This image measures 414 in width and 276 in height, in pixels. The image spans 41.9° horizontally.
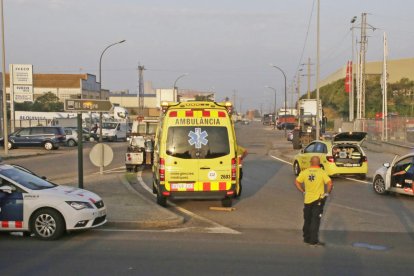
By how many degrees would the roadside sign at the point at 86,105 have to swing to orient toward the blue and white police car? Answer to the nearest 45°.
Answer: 0° — it already faces it

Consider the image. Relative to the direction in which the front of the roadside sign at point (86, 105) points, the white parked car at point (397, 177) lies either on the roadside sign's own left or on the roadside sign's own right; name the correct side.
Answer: on the roadside sign's own left

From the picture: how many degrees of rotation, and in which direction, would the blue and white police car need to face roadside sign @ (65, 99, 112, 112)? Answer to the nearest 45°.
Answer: approximately 135° to its left

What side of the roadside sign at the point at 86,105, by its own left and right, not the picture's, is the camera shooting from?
front

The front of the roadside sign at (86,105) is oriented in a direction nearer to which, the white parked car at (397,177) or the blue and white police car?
the blue and white police car

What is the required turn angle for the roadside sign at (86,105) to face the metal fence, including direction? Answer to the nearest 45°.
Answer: approximately 135° to its left

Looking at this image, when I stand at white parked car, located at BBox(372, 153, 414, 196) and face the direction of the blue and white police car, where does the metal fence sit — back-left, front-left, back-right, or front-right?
back-right

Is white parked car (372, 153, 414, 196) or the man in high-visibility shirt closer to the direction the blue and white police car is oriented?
the man in high-visibility shirt
